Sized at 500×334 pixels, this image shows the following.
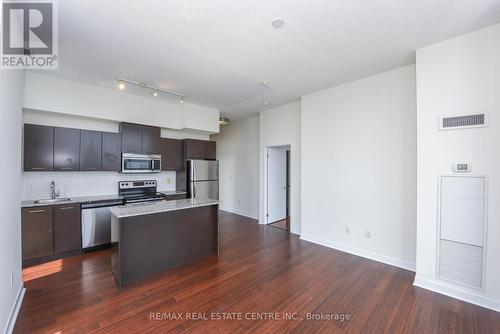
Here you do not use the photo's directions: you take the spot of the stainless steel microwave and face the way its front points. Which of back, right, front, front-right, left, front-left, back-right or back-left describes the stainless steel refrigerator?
left

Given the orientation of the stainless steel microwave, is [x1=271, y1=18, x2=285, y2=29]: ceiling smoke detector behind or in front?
in front

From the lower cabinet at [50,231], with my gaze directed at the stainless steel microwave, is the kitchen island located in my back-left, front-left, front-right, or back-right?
front-right

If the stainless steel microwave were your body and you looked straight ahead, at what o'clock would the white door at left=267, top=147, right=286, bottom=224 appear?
The white door is roughly at 9 o'clock from the stainless steel microwave.

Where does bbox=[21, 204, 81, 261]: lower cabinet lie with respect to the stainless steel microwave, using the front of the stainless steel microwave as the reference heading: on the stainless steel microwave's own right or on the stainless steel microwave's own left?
on the stainless steel microwave's own right

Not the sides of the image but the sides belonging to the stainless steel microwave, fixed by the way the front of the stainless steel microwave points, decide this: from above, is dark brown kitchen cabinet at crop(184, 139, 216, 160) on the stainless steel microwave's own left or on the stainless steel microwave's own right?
on the stainless steel microwave's own left

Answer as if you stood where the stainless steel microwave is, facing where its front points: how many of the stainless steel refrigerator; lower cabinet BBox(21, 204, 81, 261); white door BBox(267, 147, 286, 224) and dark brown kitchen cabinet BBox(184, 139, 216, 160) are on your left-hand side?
3

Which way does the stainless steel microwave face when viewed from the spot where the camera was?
facing the viewer

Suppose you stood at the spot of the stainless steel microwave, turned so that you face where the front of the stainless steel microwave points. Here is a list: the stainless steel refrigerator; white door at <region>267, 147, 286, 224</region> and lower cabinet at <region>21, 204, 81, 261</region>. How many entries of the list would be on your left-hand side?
2

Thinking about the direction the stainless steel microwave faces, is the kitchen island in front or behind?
in front
